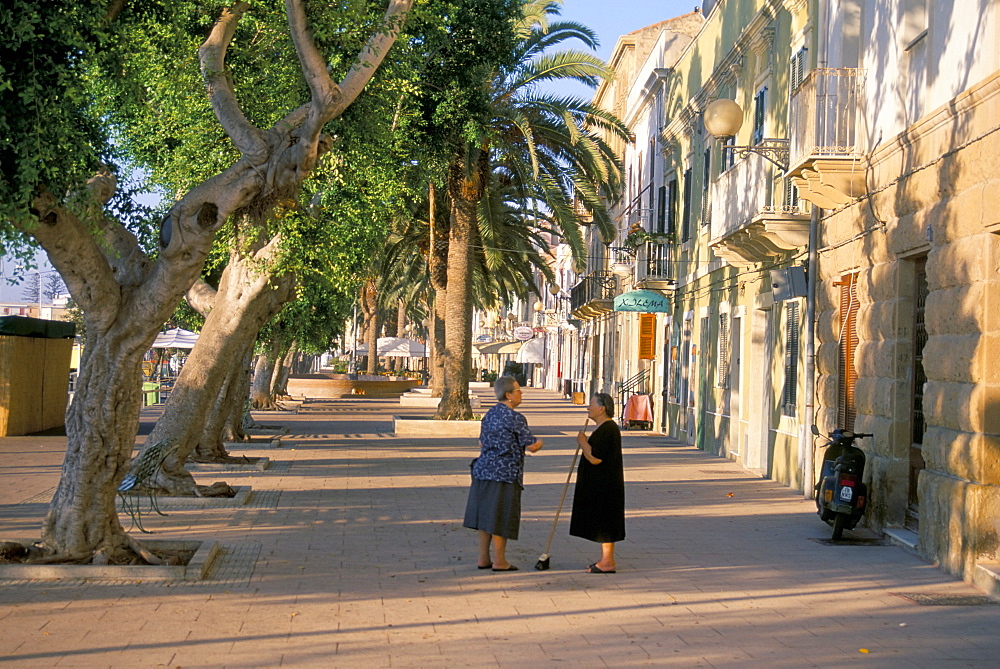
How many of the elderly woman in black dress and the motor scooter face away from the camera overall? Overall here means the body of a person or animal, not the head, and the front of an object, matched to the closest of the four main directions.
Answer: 1

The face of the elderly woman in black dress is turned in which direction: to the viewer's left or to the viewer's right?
to the viewer's left

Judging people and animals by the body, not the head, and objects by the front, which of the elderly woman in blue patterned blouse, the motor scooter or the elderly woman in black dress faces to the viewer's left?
the elderly woman in black dress

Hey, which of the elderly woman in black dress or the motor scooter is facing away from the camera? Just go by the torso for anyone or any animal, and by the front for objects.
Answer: the motor scooter

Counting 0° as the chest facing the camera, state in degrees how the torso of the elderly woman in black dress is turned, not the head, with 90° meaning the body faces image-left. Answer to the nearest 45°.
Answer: approximately 90°

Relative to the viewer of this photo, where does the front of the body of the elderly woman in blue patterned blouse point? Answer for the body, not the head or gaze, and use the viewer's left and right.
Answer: facing away from the viewer and to the right of the viewer

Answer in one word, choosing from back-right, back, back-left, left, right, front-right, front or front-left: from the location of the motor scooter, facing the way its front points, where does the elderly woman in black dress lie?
back-left

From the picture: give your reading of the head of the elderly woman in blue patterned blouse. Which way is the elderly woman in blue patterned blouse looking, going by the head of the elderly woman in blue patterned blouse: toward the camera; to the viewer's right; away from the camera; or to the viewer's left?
to the viewer's right

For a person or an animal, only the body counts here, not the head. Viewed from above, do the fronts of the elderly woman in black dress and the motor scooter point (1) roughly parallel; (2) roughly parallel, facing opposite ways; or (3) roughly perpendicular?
roughly perpendicular

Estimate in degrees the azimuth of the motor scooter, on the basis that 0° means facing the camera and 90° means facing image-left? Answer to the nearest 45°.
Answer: approximately 180°
